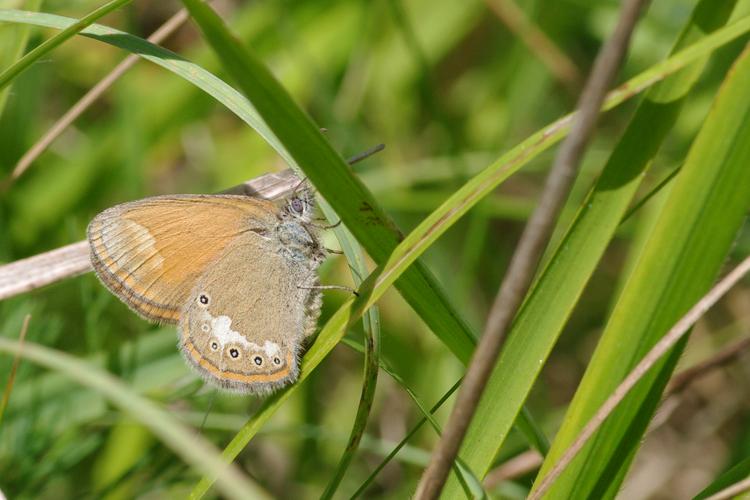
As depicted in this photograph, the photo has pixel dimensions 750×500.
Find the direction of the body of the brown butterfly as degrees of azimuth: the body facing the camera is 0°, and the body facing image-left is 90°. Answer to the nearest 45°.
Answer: approximately 270°

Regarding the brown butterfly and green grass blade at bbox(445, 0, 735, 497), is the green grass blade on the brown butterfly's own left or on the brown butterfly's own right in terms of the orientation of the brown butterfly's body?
on the brown butterfly's own right

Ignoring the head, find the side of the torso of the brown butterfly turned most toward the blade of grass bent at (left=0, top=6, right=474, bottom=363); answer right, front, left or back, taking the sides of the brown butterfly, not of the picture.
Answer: front

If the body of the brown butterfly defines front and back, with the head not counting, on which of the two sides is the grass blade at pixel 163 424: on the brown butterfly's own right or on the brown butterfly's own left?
on the brown butterfly's own right
